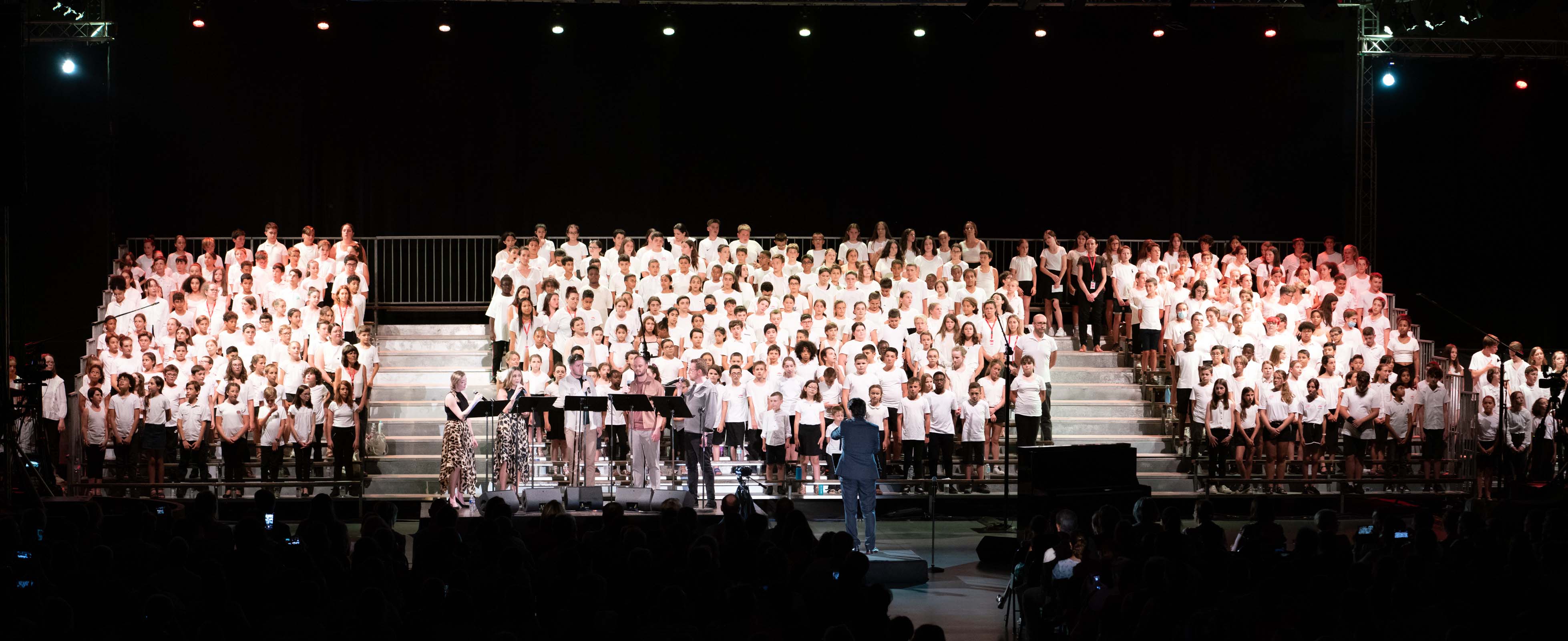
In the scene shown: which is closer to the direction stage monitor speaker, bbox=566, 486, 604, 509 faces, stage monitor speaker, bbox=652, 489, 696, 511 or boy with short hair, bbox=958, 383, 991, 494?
the boy with short hair

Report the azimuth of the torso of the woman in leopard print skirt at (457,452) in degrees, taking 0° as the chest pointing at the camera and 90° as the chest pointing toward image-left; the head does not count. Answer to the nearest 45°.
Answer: approximately 315°

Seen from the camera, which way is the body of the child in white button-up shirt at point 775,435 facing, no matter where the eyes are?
toward the camera

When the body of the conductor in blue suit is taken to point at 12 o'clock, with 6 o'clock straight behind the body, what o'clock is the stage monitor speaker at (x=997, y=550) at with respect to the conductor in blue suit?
The stage monitor speaker is roughly at 3 o'clock from the conductor in blue suit.

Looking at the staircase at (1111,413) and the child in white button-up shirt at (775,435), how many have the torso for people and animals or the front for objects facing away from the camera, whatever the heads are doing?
0

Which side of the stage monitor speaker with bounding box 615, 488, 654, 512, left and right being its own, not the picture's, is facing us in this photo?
back

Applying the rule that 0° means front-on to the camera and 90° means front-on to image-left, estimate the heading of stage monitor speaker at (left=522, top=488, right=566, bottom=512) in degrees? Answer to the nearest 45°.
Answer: approximately 180°

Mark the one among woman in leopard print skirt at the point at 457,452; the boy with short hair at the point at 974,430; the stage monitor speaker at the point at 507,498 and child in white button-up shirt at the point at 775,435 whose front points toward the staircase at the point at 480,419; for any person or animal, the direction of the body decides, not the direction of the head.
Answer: the stage monitor speaker

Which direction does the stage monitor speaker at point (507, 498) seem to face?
away from the camera

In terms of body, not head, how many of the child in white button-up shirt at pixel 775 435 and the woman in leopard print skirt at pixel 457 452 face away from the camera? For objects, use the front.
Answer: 0

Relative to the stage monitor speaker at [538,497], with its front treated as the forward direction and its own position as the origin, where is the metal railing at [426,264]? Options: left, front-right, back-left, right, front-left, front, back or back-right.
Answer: front

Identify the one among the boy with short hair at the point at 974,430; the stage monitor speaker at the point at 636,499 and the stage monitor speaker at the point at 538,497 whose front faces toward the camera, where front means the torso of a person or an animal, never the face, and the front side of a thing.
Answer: the boy with short hair

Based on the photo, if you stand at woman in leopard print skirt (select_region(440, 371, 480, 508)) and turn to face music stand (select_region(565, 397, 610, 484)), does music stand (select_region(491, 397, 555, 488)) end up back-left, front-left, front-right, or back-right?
front-left

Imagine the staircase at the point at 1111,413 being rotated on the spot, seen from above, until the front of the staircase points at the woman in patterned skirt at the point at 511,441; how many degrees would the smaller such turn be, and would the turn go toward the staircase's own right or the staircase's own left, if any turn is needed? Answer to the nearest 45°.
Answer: approximately 45° to the staircase's own right

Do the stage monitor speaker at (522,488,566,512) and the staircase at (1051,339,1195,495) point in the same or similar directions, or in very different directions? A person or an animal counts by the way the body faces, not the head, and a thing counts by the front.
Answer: very different directions

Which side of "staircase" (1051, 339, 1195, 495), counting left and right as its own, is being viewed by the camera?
front

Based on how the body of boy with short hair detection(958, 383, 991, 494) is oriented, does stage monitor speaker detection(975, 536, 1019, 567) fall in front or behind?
in front
